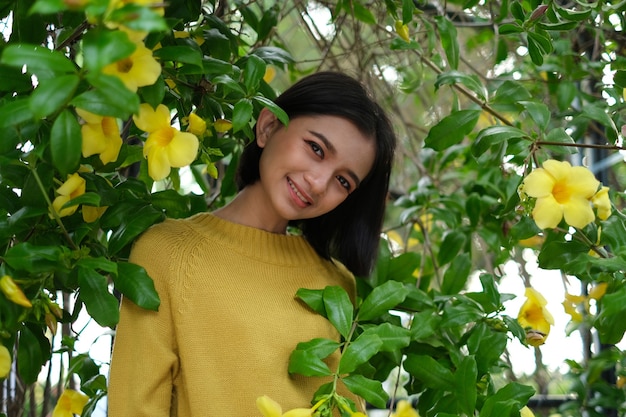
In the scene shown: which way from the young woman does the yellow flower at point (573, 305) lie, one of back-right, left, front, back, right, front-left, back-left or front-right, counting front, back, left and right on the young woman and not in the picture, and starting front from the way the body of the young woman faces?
left

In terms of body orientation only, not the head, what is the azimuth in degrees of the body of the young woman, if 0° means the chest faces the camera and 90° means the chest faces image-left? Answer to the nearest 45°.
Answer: approximately 315°
